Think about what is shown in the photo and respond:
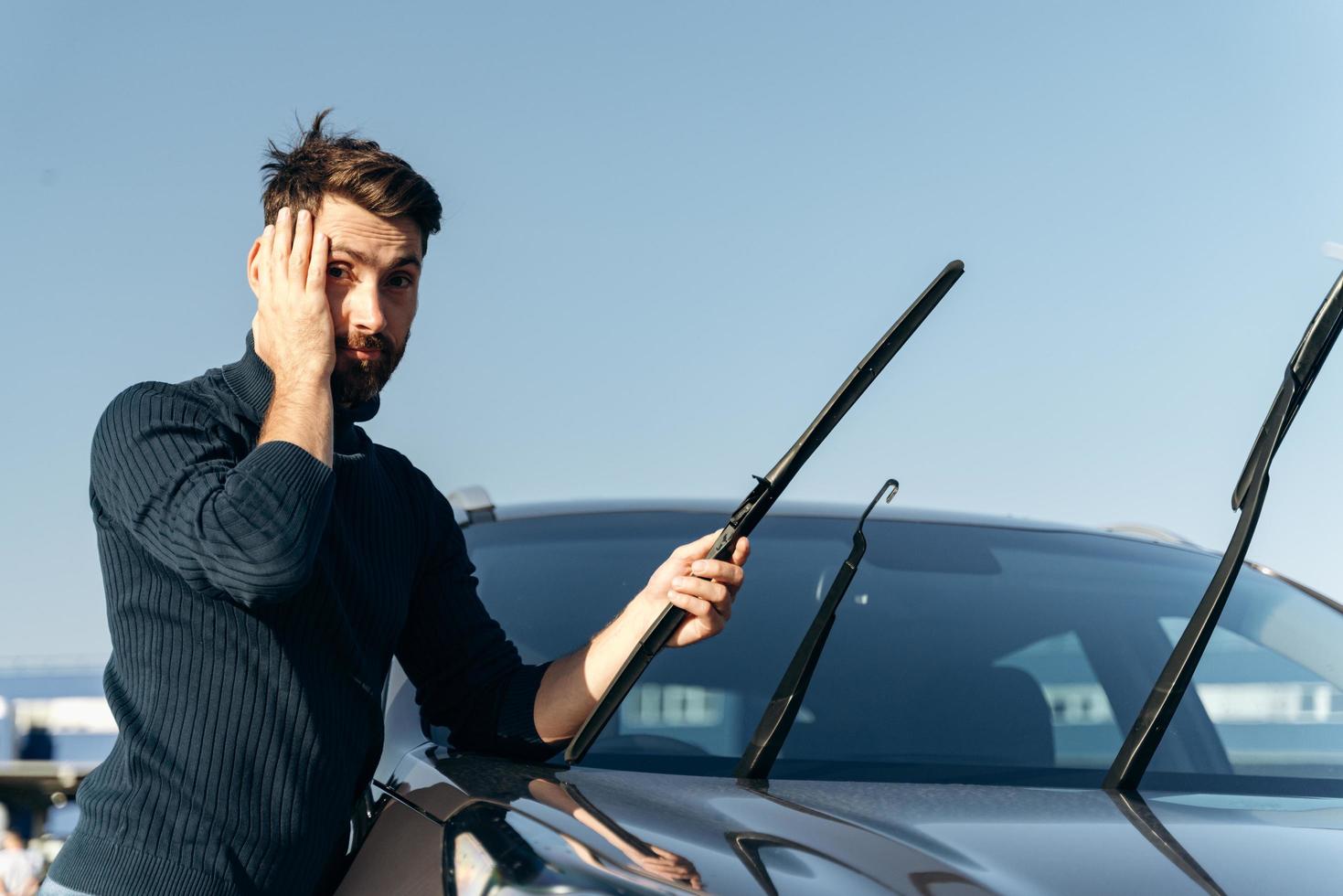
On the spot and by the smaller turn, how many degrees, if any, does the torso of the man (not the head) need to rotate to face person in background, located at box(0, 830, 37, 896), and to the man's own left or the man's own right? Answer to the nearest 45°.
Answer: approximately 135° to the man's own left

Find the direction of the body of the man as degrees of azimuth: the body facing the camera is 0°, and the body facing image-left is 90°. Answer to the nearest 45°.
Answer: approximately 315°

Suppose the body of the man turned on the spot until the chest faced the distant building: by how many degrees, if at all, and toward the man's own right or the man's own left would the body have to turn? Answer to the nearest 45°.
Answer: approximately 135° to the man's own left

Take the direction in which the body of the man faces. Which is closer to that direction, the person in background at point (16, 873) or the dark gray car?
the dark gray car

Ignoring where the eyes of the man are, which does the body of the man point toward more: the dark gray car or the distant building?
the dark gray car
